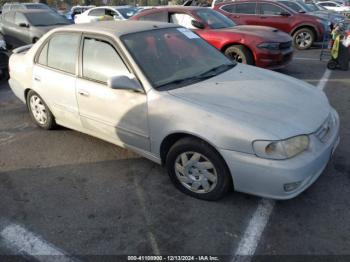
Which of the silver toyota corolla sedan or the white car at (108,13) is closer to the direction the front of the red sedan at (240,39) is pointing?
the silver toyota corolla sedan

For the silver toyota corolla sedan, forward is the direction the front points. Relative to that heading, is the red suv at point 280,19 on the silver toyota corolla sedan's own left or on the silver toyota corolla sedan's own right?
on the silver toyota corolla sedan's own left

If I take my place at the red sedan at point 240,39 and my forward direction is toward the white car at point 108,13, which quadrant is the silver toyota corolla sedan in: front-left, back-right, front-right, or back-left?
back-left

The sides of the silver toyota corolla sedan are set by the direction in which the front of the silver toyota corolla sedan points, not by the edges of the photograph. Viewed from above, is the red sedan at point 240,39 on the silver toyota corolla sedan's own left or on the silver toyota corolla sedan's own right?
on the silver toyota corolla sedan's own left
